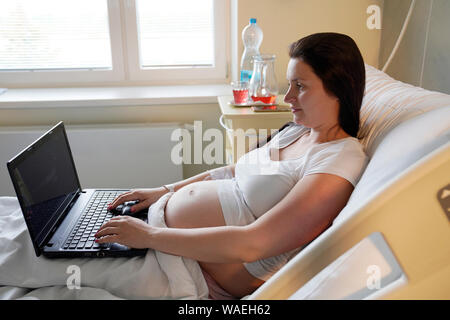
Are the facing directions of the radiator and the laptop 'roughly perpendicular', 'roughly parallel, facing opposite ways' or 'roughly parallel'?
roughly perpendicular

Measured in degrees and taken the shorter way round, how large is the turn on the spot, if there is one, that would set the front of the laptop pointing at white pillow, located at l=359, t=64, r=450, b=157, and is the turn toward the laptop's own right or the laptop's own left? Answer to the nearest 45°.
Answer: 0° — it already faces it

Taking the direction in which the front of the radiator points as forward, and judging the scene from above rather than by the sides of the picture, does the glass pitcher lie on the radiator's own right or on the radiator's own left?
on the radiator's own left

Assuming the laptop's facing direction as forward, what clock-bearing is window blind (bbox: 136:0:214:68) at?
The window blind is roughly at 10 o'clock from the laptop.

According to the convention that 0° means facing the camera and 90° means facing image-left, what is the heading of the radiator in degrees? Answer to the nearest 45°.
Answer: approximately 0°

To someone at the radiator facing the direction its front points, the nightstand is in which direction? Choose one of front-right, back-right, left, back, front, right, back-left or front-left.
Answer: front-left

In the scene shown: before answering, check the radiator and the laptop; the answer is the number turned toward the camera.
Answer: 1

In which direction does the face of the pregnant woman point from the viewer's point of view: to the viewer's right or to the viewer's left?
to the viewer's left

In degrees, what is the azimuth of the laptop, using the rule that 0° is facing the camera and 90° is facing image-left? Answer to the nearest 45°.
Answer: approximately 270°

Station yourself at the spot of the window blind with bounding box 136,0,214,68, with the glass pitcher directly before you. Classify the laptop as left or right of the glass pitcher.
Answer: right

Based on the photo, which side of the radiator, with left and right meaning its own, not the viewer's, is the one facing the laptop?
front
